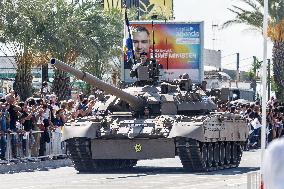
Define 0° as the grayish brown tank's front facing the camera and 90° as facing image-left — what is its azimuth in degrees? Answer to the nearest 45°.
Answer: approximately 45°

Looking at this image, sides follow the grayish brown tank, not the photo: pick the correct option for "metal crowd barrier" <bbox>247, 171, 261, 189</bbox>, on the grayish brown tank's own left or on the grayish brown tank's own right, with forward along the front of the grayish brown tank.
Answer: on the grayish brown tank's own left

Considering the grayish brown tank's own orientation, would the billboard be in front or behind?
behind

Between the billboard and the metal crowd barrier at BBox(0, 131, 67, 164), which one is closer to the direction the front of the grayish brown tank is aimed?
the metal crowd barrier

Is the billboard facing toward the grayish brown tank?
yes
